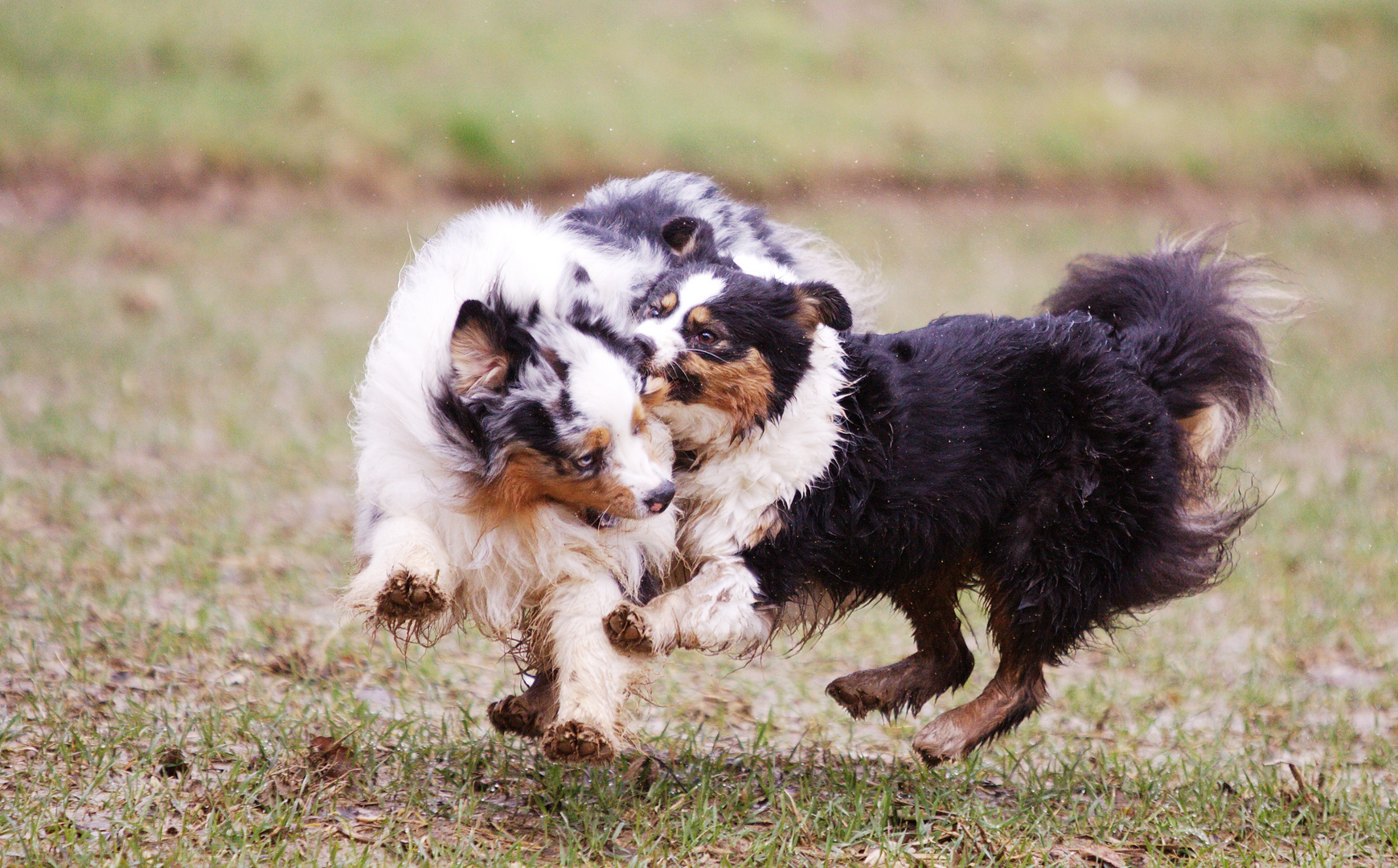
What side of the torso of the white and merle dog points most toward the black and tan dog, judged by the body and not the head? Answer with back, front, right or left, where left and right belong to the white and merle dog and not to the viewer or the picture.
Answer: left

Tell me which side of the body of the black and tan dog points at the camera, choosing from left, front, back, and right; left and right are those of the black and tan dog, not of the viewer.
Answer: left

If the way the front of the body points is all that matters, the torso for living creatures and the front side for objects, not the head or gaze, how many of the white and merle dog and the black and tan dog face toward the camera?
1

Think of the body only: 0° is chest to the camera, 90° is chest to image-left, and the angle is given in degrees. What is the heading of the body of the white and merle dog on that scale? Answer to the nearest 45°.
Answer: approximately 0°
